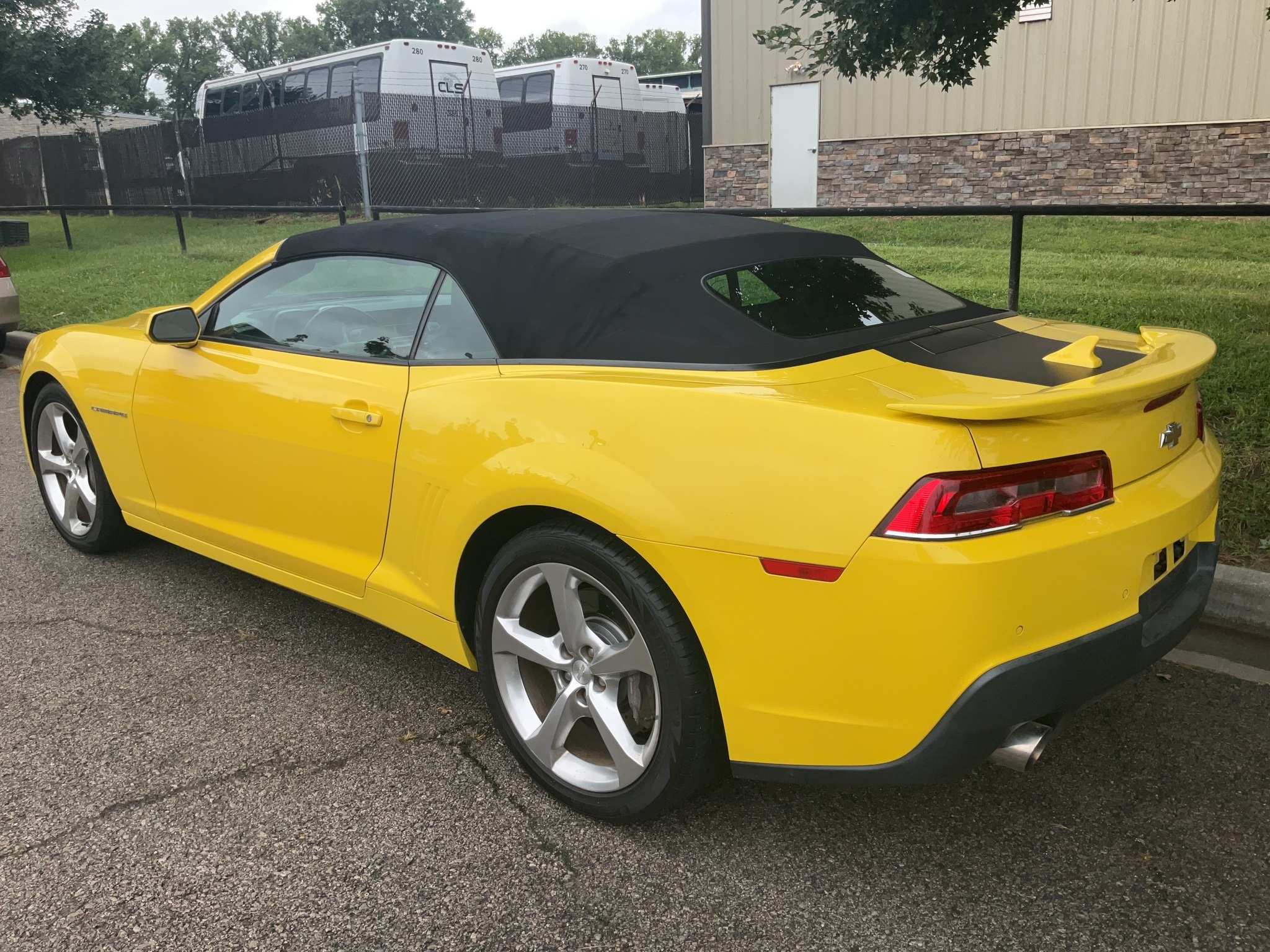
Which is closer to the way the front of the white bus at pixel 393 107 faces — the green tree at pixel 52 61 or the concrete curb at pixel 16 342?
the green tree

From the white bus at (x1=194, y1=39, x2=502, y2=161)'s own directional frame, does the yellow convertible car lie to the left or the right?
on its left

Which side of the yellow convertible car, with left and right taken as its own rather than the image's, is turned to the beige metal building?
right

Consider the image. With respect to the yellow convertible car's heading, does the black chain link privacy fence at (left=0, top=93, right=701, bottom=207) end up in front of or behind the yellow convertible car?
in front

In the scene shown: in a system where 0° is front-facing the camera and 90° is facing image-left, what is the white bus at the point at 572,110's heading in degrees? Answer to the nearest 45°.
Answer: approximately 135°

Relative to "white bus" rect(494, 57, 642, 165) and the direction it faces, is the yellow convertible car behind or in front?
behind

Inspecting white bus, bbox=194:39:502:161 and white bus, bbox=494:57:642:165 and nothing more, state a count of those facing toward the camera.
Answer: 0

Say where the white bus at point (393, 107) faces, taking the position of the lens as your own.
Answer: facing away from the viewer and to the left of the viewer

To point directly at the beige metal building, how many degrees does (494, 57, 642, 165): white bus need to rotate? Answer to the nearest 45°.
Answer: approximately 180°

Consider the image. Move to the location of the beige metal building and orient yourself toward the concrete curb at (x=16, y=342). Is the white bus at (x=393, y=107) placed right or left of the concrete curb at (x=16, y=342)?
right

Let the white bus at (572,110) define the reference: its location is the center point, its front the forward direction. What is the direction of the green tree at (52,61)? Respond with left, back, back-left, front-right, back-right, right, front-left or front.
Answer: front-left

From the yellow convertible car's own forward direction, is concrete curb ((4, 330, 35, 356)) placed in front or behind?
in front

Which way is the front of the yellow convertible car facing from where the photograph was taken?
facing away from the viewer and to the left of the viewer

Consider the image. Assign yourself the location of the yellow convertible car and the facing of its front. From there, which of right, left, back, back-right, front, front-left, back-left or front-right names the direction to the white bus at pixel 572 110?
front-right
